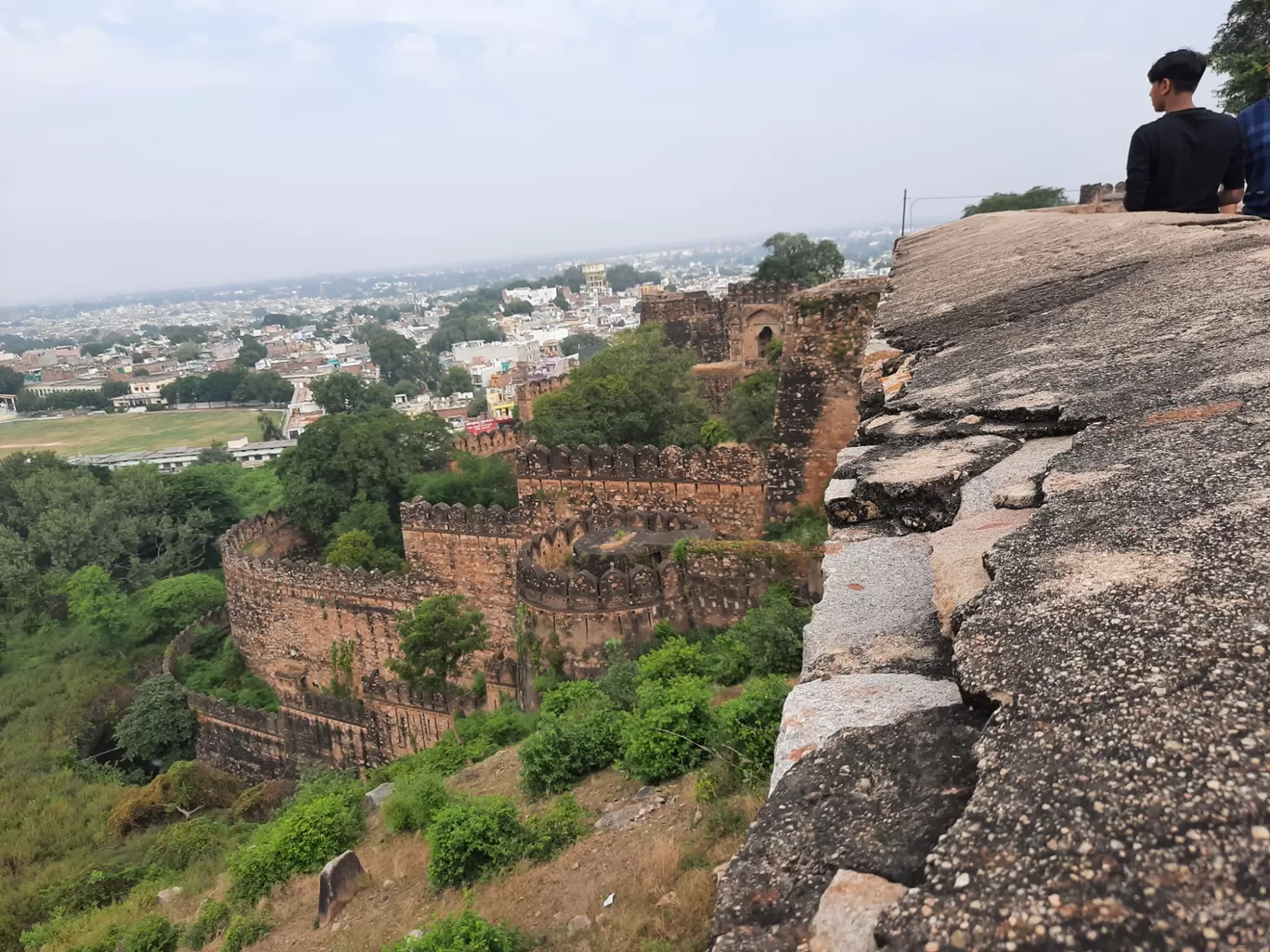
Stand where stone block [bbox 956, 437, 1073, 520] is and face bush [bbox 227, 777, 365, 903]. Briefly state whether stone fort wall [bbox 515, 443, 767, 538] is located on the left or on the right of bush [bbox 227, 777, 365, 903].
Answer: right

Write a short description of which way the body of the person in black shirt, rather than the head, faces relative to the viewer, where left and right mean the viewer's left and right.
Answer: facing away from the viewer and to the left of the viewer

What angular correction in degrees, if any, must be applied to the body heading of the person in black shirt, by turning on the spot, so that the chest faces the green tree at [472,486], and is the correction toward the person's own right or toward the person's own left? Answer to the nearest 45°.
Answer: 0° — they already face it

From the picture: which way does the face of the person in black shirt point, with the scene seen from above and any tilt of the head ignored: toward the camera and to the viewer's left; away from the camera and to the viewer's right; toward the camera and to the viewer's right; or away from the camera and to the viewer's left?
away from the camera and to the viewer's left

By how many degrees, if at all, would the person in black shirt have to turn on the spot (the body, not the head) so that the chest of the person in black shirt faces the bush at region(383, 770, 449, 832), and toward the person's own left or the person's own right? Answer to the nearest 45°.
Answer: approximately 45° to the person's own left
